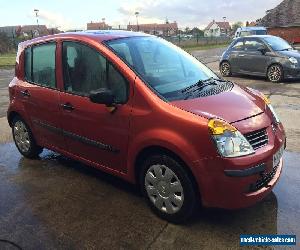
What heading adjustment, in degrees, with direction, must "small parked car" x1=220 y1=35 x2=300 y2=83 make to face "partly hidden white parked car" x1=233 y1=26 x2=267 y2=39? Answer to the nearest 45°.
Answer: approximately 135° to its left

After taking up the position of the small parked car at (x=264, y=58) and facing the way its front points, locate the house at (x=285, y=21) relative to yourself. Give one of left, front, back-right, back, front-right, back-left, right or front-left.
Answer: back-left

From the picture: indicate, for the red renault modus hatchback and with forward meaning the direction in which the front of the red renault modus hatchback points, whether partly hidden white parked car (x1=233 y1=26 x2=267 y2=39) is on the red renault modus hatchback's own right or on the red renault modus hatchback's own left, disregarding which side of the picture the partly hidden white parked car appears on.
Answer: on the red renault modus hatchback's own left
